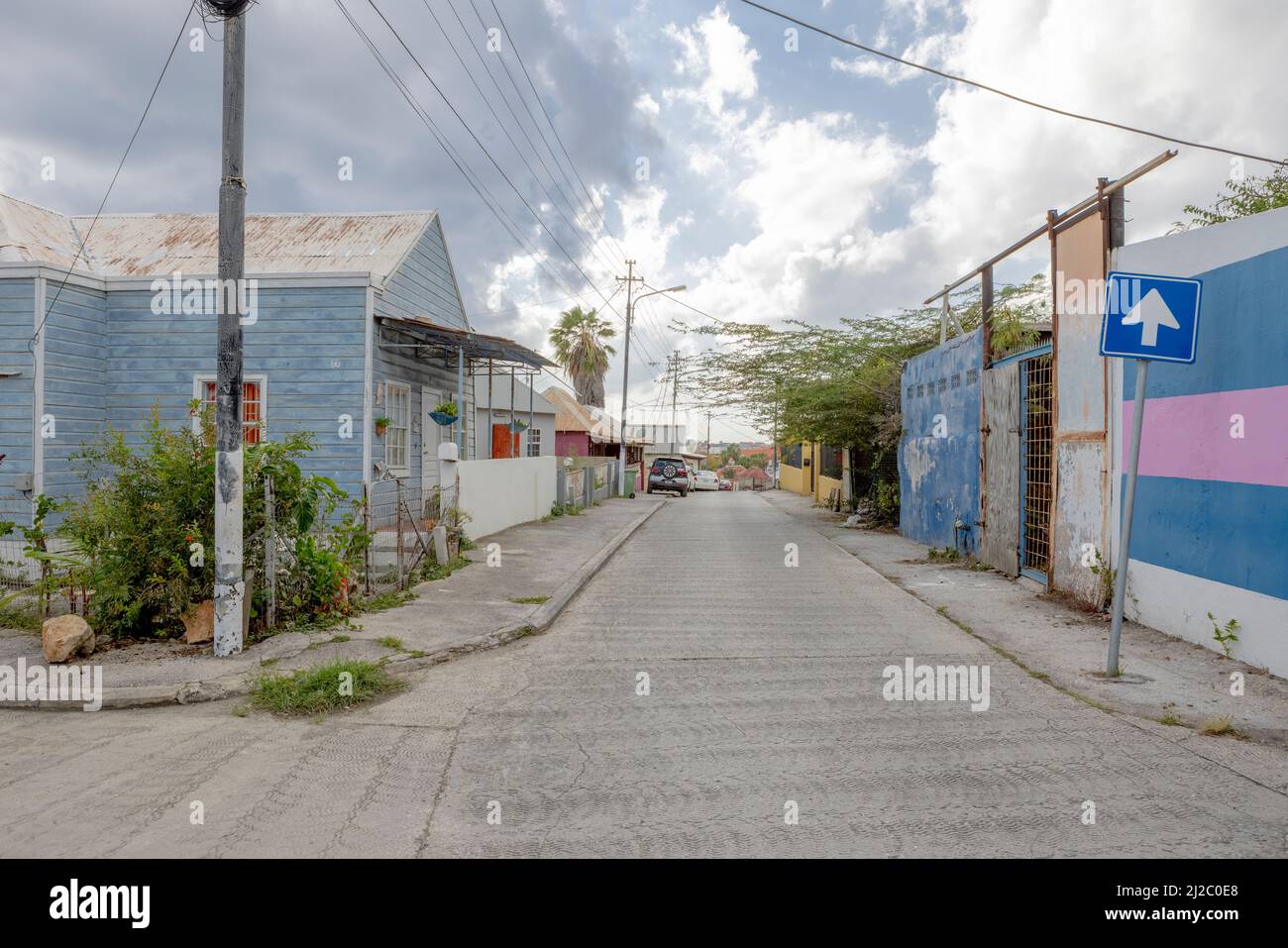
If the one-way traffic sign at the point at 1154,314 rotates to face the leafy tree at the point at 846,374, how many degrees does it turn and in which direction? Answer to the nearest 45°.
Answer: approximately 135° to its right

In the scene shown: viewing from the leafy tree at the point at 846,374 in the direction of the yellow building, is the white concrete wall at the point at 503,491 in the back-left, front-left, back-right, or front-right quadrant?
back-left

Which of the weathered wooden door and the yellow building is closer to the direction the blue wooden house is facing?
the weathered wooden door

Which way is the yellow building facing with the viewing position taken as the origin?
facing the viewer and to the left of the viewer

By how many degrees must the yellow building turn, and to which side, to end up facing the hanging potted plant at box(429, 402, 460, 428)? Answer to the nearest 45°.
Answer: approximately 45° to its left

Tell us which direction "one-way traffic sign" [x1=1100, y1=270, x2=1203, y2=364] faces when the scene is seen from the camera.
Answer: facing the viewer

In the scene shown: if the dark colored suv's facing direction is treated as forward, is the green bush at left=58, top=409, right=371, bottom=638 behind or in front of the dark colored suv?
behind

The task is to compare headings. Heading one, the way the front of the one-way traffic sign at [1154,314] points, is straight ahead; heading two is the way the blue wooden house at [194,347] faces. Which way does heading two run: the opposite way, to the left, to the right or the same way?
to the left

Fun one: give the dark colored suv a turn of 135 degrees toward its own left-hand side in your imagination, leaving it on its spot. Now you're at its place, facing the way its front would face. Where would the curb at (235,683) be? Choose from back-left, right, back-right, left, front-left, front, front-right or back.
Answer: front-left

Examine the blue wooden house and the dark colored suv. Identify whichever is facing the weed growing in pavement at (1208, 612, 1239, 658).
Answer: the blue wooden house

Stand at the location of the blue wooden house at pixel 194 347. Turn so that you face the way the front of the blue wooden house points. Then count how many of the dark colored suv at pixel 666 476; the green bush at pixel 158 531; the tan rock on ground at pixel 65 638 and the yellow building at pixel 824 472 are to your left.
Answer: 2

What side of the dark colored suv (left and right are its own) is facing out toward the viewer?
back

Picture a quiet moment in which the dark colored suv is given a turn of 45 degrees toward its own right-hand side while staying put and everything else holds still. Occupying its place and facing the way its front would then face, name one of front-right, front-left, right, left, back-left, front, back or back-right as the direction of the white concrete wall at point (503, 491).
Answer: back-right

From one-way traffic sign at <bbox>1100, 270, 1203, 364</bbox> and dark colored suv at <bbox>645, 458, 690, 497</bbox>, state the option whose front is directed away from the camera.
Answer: the dark colored suv

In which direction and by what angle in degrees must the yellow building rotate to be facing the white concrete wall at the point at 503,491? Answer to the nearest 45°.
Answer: approximately 45° to its left
